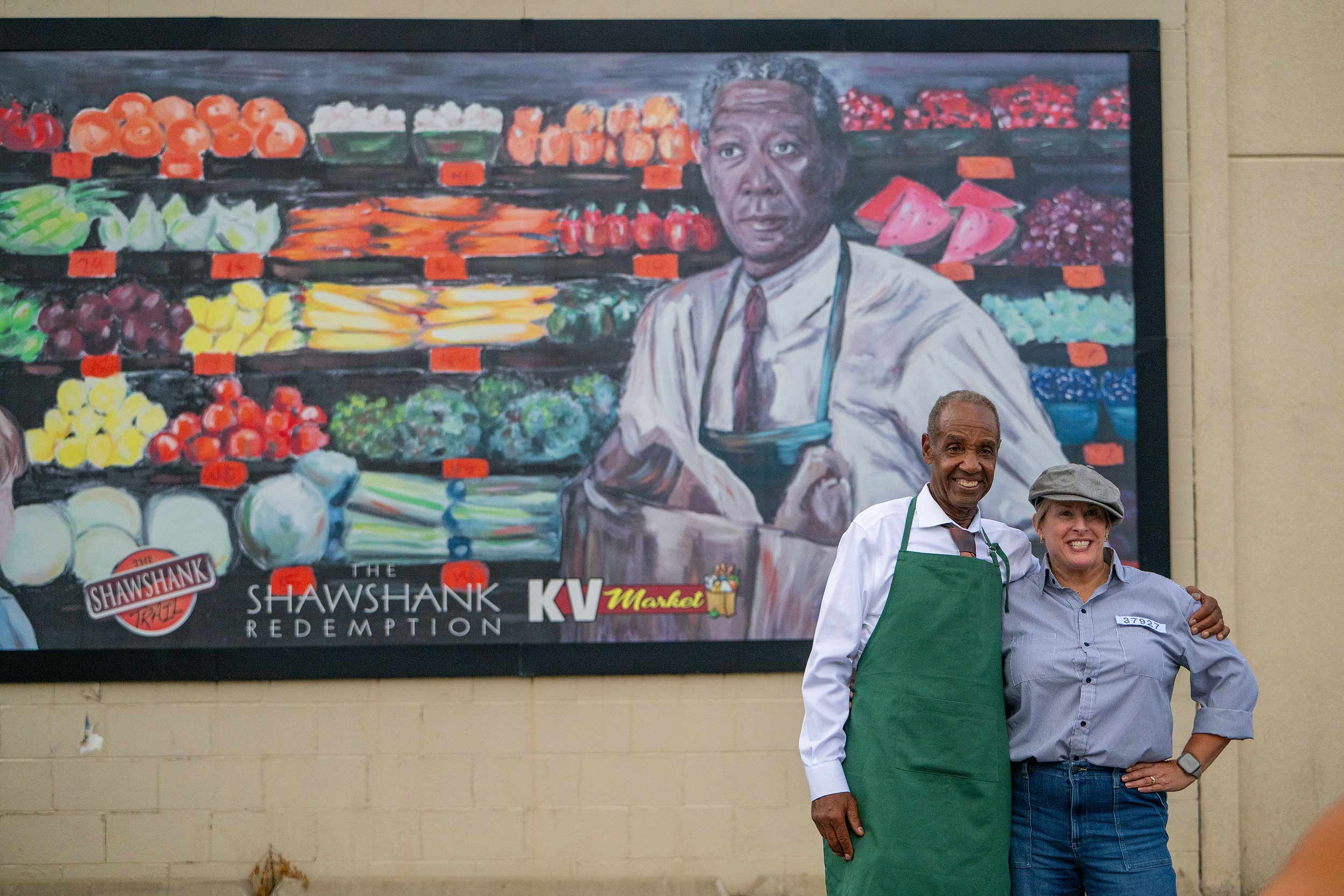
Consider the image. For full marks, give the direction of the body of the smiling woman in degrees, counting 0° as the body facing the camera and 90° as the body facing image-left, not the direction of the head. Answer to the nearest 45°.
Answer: approximately 0°
